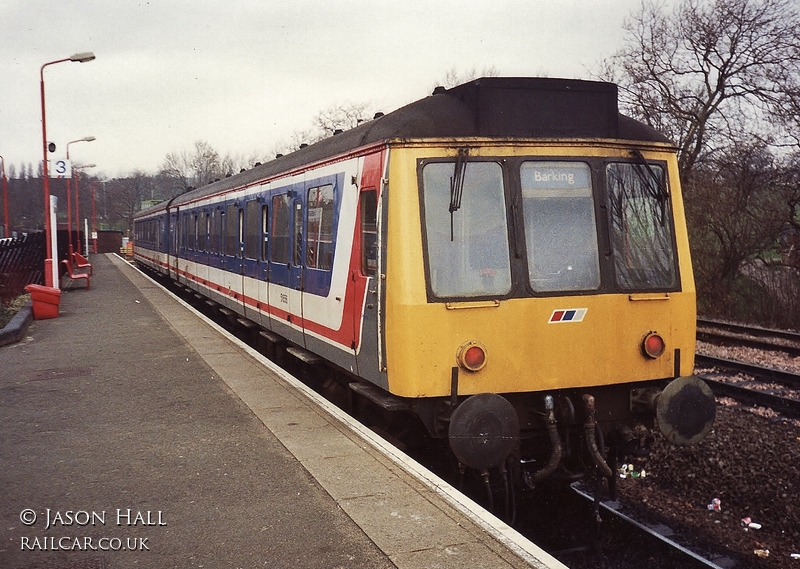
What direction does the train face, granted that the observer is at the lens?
facing the viewer and to the right of the viewer

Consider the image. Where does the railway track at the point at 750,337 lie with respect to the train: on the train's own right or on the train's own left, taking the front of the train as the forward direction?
on the train's own left

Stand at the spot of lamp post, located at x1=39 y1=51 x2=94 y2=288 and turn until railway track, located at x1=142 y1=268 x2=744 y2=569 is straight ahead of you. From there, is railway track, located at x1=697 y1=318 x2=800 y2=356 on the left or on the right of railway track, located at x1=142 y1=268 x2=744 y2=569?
left

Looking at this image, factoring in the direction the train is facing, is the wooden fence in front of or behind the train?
behind
